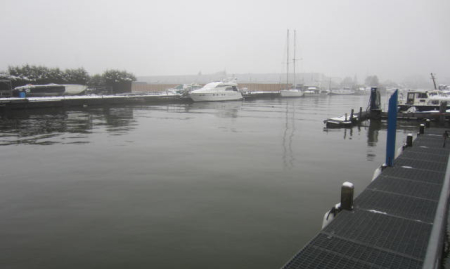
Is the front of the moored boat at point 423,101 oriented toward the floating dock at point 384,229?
no

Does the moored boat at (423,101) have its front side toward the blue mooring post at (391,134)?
no
